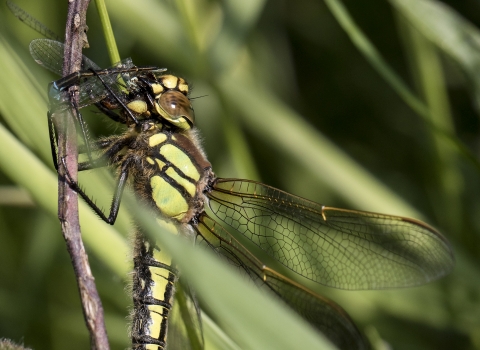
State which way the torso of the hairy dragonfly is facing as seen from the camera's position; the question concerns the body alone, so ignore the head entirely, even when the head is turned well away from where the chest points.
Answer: to the viewer's left
